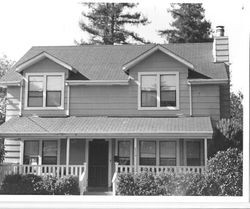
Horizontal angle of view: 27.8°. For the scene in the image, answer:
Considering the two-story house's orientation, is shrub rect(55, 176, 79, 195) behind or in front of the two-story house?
in front

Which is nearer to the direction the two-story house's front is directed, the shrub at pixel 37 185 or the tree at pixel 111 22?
the shrub

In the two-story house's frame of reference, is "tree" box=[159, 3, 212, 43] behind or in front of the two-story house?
behind

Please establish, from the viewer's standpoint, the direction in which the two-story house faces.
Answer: facing the viewer

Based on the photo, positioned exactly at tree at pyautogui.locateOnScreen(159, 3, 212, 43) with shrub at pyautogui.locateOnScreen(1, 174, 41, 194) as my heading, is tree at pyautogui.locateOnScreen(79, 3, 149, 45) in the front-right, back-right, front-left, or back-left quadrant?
front-right

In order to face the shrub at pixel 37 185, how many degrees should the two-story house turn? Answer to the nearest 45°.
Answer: approximately 45° to its right

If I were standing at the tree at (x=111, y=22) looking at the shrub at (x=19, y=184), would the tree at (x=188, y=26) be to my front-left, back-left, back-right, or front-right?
back-left

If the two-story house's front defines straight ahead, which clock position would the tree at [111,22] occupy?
The tree is roughly at 6 o'clock from the two-story house.
